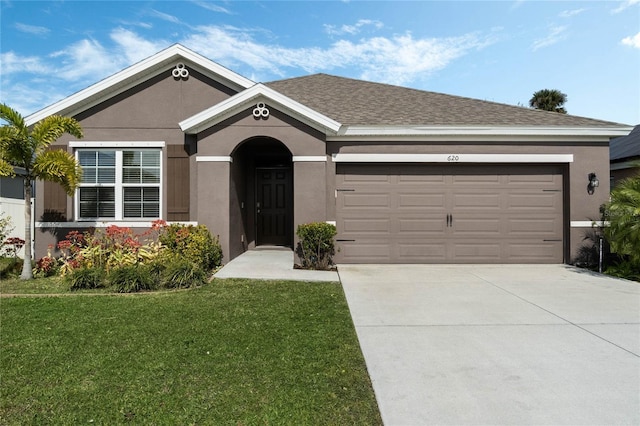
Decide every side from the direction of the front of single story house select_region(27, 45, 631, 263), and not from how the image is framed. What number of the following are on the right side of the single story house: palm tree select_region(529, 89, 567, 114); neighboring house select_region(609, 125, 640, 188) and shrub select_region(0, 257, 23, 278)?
1

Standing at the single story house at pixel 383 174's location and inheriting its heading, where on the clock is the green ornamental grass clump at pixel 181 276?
The green ornamental grass clump is roughly at 2 o'clock from the single story house.

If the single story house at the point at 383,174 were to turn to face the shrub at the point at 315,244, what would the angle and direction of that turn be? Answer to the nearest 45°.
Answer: approximately 45° to its right

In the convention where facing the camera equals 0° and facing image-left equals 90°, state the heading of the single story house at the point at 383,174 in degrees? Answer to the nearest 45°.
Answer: approximately 0°

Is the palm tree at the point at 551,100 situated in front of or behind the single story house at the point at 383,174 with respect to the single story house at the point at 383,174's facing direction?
behind

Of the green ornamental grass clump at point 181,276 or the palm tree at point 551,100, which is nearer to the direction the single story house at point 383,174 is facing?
the green ornamental grass clump

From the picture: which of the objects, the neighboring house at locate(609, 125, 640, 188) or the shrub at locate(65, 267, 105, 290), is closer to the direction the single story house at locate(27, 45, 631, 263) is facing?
the shrub

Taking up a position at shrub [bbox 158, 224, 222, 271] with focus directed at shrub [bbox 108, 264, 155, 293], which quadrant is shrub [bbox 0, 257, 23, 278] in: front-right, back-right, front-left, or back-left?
front-right

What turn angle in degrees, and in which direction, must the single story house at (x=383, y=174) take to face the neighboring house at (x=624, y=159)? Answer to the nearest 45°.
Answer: approximately 90° to its left

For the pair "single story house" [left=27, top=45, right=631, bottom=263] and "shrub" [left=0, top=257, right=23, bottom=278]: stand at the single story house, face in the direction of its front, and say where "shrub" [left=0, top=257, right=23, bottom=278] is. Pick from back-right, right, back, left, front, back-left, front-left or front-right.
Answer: right

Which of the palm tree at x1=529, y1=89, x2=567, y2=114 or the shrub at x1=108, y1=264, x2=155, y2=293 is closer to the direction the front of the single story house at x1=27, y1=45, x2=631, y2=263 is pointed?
the shrub

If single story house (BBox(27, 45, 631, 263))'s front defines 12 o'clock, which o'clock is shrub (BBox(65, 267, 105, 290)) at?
The shrub is roughly at 2 o'clock from the single story house.

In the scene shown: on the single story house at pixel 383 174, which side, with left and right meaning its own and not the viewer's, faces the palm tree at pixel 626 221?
left
